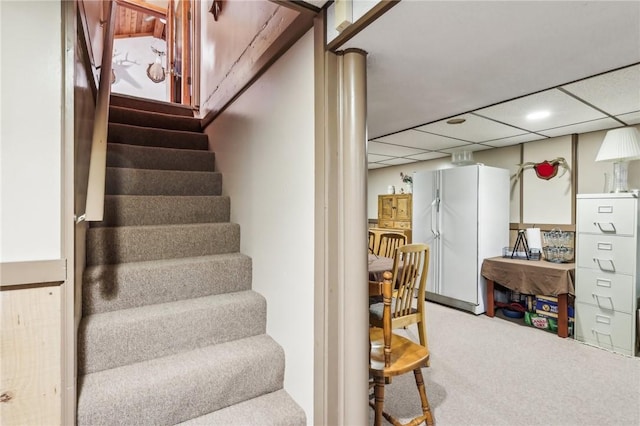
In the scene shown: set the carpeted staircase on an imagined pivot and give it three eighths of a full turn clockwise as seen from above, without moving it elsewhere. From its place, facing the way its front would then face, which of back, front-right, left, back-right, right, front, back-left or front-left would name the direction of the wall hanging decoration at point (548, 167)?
back-right

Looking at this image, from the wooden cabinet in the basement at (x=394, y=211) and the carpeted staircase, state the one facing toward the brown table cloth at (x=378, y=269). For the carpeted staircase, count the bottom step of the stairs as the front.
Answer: the wooden cabinet in the basement

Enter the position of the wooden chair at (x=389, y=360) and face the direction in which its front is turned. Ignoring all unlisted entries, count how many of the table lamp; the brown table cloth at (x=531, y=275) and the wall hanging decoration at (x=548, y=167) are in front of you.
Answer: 3

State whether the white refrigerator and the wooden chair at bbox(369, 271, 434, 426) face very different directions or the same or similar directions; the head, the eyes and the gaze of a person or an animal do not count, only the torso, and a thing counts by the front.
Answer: very different directions

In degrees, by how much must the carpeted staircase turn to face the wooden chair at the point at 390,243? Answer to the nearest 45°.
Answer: approximately 135° to its left

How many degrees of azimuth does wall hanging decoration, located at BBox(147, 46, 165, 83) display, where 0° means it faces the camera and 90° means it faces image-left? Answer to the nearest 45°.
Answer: approximately 0°

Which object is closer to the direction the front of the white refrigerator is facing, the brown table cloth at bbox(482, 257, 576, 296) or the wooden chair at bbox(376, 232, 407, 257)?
the wooden chair

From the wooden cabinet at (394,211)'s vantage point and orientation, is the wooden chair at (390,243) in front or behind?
in front

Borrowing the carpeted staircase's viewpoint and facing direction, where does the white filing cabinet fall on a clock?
The white filing cabinet is roughly at 9 o'clock from the carpeted staircase.
